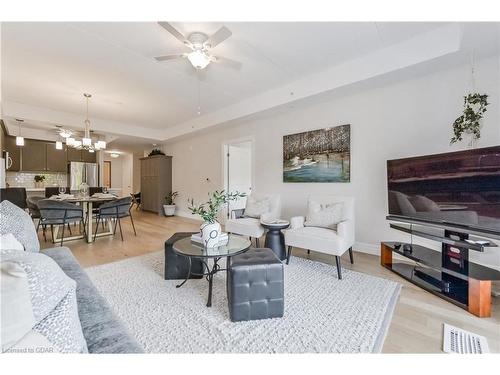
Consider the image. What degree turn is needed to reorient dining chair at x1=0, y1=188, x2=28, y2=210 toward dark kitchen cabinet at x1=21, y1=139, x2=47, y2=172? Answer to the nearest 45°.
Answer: approximately 45° to its left

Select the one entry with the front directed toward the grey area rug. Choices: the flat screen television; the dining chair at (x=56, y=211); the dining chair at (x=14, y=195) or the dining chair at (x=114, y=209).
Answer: the flat screen television

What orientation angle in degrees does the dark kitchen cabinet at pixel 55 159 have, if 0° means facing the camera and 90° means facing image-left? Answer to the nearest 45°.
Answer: approximately 0°

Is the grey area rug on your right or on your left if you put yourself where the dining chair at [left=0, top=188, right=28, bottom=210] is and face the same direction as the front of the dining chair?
on your right

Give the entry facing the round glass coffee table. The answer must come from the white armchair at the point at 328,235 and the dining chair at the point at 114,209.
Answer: the white armchair

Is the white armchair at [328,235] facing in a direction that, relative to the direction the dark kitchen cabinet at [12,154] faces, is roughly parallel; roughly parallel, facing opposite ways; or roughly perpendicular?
roughly perpendicular
